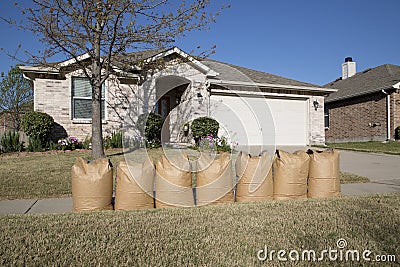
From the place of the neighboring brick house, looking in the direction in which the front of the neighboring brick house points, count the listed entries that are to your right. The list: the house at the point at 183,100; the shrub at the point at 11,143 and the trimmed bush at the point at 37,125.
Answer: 3

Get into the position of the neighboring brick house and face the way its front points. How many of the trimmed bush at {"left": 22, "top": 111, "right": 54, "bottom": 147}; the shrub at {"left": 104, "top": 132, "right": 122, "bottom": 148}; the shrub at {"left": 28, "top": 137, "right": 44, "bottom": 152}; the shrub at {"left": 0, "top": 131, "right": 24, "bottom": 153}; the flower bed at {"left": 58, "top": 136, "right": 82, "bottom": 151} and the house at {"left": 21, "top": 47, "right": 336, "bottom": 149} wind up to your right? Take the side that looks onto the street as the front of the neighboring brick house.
6

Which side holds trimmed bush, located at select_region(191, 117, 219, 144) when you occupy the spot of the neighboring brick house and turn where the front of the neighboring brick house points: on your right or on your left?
on your right

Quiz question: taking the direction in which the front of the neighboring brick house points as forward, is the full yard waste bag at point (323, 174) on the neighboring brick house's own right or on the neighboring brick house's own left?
on the neighboring brick house's own right

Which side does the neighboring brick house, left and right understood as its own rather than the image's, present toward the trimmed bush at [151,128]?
right

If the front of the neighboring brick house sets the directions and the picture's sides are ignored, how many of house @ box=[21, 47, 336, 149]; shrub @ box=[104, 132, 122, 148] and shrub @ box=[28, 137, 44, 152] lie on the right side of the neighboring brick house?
3

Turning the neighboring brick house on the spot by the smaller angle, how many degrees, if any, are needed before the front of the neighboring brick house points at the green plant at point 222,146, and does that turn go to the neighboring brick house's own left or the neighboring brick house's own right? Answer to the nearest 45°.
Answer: approximately 90° to the neighboring brick house's own right

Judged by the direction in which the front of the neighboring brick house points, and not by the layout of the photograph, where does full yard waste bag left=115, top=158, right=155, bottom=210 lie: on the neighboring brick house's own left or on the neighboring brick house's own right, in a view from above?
on the neighboring brick house's own right

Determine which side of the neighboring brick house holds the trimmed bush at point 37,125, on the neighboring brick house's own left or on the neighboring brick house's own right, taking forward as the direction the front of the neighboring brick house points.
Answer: on the neighboring brick house's own right

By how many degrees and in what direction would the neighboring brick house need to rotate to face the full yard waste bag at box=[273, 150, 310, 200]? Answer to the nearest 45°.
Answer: approximately 45° to its right

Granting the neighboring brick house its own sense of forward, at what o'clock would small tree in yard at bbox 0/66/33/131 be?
The small tree in yard is roughly at 4 o'clock from the neighboring brick house.

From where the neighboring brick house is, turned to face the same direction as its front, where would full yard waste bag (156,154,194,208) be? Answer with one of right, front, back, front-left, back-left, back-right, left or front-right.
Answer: front-right

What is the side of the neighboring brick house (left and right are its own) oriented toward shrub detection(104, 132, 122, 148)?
right

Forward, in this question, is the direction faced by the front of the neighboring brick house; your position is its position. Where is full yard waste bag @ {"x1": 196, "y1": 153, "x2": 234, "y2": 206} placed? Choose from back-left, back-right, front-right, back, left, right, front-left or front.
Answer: front-right

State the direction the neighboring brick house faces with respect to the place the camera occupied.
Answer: facing the viewer and to the right of the viewer
